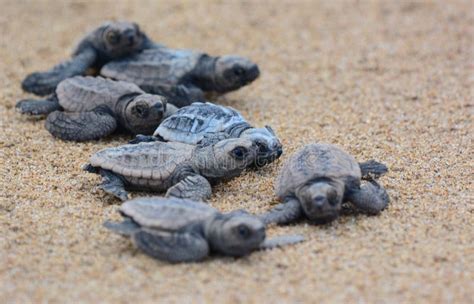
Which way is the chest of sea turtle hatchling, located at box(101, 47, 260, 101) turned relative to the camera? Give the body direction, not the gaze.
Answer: to the viewer's right

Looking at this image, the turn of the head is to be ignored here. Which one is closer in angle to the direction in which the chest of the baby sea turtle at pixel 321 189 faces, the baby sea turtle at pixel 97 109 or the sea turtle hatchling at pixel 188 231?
the sea turtle hatchling

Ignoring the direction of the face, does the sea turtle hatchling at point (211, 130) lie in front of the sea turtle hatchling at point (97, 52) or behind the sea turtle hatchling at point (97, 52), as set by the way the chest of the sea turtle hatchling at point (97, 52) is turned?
in front

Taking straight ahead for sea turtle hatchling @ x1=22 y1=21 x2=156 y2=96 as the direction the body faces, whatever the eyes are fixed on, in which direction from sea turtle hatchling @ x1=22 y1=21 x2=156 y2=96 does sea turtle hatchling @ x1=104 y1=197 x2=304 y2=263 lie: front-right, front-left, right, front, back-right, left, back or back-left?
front-right

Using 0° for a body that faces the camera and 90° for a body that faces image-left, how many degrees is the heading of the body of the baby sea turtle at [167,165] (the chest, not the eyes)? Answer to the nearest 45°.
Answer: approximately 270°

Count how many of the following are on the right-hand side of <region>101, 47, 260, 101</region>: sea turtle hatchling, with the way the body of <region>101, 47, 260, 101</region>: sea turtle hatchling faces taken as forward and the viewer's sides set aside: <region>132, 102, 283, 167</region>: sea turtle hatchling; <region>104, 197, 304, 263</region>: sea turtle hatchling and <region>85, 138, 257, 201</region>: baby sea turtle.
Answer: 3

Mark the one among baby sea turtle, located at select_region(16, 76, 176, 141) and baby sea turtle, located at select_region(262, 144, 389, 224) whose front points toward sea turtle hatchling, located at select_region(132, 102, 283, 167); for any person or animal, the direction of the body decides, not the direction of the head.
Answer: baby sea turtle, located at select_region(16, 76, 176, 141)

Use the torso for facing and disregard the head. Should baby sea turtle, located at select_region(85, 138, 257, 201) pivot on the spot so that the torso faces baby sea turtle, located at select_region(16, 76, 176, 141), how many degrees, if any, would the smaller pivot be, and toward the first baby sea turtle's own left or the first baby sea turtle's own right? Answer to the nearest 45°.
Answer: approximately 135° to the first baby sea turtle's own left

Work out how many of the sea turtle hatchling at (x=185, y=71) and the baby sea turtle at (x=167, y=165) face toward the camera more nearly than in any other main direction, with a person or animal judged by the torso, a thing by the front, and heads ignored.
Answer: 0

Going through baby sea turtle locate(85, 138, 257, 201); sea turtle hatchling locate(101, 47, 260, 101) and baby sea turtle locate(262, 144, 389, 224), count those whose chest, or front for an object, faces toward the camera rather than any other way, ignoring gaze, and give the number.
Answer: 1

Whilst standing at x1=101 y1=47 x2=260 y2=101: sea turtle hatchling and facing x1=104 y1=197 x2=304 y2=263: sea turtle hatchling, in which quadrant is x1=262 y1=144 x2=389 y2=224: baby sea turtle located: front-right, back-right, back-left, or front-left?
front-left

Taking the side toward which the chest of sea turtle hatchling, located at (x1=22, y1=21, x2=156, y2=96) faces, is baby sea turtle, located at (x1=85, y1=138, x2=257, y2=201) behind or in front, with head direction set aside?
in front

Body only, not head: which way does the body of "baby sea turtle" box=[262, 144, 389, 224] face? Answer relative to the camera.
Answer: toward the camera

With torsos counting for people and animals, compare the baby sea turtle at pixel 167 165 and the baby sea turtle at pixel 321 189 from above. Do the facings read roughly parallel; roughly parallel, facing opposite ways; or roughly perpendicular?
roughly perpendicular

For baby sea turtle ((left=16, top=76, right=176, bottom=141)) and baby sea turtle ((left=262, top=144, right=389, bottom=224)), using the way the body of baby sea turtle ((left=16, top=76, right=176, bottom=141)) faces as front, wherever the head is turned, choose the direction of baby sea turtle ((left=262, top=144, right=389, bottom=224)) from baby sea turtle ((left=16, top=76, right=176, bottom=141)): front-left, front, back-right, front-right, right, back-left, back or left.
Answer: front

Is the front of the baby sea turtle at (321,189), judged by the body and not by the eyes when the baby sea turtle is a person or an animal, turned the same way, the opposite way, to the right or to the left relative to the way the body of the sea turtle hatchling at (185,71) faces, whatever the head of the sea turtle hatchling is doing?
to the right

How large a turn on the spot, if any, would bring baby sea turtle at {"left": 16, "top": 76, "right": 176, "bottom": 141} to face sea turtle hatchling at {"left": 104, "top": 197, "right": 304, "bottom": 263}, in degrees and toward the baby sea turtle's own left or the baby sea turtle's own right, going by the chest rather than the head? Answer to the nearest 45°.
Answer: approximately 45° to the baby sea turtle's own right
